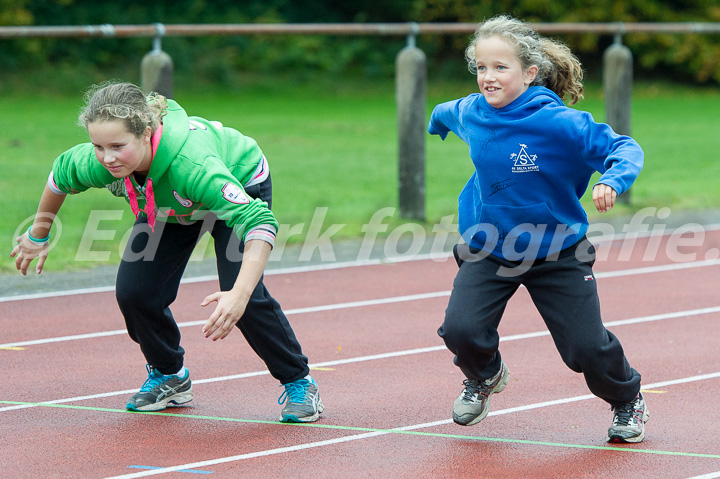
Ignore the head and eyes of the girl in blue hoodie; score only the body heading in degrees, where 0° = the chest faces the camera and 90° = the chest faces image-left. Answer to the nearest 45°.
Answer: approximately 0°

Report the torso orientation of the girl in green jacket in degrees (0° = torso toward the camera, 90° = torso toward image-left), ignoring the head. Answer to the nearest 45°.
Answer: approximately 45°

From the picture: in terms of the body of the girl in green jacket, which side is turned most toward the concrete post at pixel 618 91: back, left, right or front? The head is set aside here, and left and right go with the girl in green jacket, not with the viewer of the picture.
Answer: back

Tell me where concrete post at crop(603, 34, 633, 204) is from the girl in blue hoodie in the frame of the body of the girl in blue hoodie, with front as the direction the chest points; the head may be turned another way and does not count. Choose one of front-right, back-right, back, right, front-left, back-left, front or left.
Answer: back

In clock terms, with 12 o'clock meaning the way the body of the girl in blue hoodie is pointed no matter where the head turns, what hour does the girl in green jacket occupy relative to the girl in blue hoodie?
The girl in green jacket is roughly at 3 o'clock from the girl in blue hoodie.

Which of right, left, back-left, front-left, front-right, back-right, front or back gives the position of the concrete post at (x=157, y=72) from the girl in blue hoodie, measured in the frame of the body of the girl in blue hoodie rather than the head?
back-right

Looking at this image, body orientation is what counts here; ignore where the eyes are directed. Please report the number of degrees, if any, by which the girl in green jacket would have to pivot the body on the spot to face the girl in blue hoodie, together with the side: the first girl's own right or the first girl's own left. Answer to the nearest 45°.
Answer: approximately 135° to the first girl's own left

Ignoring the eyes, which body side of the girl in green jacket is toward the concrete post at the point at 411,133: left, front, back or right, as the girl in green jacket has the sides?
back

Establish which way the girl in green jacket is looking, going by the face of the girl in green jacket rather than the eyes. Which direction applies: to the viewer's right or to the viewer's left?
to the viewer's left

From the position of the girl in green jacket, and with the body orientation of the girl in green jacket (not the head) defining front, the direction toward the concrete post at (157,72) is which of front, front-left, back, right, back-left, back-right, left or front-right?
back-right
